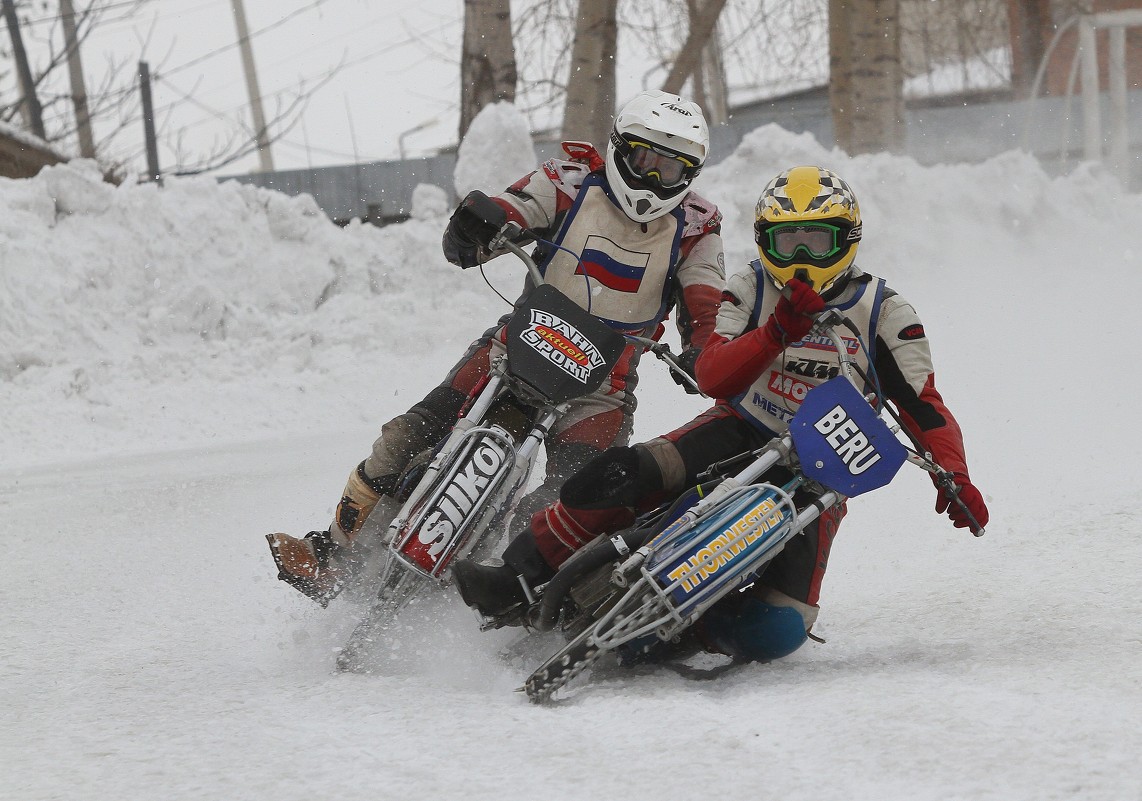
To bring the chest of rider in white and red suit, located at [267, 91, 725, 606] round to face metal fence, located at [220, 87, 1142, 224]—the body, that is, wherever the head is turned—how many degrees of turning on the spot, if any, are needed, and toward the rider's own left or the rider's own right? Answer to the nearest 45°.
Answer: approximately 135° to the rider's own left

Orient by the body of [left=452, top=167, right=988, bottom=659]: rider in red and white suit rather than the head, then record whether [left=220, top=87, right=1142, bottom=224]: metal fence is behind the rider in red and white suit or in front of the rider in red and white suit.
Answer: behind

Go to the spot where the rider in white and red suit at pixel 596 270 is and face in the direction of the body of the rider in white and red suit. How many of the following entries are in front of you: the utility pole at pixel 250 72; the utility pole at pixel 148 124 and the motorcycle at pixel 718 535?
1

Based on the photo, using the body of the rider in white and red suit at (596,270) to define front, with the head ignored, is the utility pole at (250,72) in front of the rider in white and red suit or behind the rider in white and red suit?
behind

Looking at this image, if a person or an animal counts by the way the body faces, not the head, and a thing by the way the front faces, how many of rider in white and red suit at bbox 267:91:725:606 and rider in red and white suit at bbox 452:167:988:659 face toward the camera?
2

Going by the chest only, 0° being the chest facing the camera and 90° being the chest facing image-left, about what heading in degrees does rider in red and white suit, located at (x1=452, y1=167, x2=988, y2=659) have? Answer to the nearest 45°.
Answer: approximately 0°

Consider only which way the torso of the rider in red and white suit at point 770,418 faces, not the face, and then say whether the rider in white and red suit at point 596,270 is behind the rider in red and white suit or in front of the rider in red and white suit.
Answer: behind

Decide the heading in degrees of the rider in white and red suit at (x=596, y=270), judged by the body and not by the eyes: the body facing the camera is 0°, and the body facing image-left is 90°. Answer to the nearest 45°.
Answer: approximately 0°

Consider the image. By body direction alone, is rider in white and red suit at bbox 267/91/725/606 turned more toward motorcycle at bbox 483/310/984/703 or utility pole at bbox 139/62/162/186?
the motorcycle

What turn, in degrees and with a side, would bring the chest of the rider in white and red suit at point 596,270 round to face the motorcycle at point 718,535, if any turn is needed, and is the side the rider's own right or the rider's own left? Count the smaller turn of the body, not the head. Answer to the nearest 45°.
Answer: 0° — they already face it
